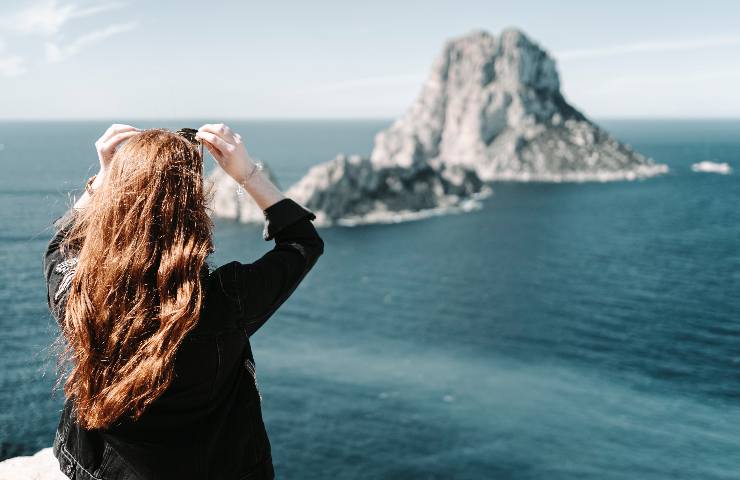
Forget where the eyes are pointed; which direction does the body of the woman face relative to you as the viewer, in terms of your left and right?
facing away from the viewer

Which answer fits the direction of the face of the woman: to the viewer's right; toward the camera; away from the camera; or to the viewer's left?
away from the camera
